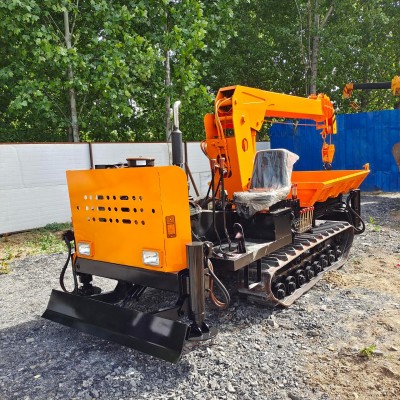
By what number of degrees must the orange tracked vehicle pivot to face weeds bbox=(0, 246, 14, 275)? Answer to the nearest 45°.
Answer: approximately 90° to its right

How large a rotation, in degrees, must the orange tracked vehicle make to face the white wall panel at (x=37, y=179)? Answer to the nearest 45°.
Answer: approximately 90° to its right

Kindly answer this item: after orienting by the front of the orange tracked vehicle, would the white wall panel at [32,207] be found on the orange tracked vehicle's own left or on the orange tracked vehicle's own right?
on the orange tracked vehicle's own right

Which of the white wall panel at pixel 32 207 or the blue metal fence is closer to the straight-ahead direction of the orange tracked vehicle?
the white wall panel

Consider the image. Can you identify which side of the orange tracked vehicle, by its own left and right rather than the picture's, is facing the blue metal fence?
back

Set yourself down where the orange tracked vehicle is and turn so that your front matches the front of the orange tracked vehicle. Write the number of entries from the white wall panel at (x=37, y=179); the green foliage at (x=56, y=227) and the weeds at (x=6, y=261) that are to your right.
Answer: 3

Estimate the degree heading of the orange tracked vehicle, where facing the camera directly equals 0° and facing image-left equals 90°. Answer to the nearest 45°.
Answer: approximately 45°

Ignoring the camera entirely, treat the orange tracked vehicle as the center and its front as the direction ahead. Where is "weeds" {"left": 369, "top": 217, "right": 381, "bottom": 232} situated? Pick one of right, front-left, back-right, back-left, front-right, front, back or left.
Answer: back

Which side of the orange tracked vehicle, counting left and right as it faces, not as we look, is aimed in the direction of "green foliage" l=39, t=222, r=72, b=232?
right
